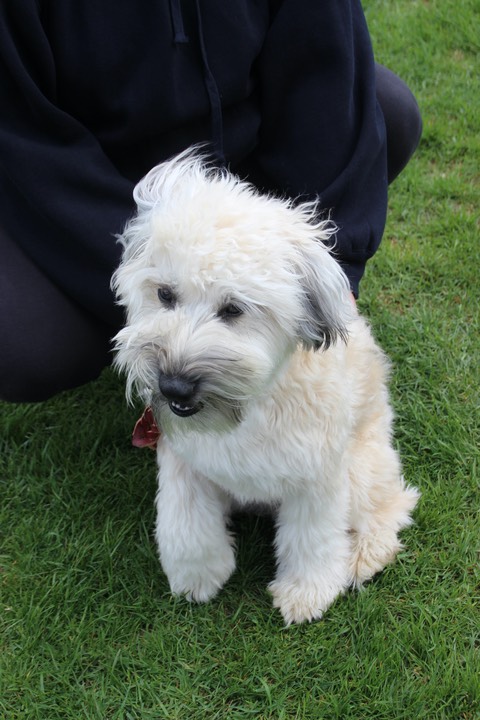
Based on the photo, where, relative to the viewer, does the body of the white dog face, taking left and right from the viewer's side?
facing the viewer and to the left of the viewer
